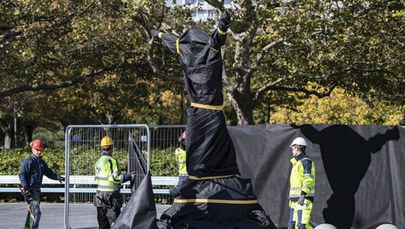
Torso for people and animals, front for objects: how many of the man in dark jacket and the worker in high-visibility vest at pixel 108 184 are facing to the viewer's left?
0

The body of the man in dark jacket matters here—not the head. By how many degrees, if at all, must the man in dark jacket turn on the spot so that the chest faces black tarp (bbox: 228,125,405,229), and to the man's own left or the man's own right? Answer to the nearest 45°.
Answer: approximately 45° to the man's own left

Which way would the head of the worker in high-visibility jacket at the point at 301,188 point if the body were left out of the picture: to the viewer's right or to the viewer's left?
to the viewer's left

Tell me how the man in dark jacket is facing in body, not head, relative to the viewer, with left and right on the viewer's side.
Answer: facing the viewer and to the right of the viewer

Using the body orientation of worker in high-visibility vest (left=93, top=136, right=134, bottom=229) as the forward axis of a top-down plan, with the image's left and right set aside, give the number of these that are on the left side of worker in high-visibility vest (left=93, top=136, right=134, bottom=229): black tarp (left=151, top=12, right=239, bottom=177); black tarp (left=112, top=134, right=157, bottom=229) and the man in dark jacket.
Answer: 1

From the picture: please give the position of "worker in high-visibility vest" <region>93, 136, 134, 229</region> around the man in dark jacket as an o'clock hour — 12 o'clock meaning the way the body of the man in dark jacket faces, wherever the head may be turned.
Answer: The worker in high-visibility vest is roughly at 12 o'clock from the man in dark jacket.

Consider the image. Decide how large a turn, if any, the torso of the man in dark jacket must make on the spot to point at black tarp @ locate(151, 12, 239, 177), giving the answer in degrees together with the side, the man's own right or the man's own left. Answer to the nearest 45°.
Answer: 0° — they already face it

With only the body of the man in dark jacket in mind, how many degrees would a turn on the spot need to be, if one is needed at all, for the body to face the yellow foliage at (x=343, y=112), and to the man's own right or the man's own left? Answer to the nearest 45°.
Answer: approximately 90° to the man's own left
